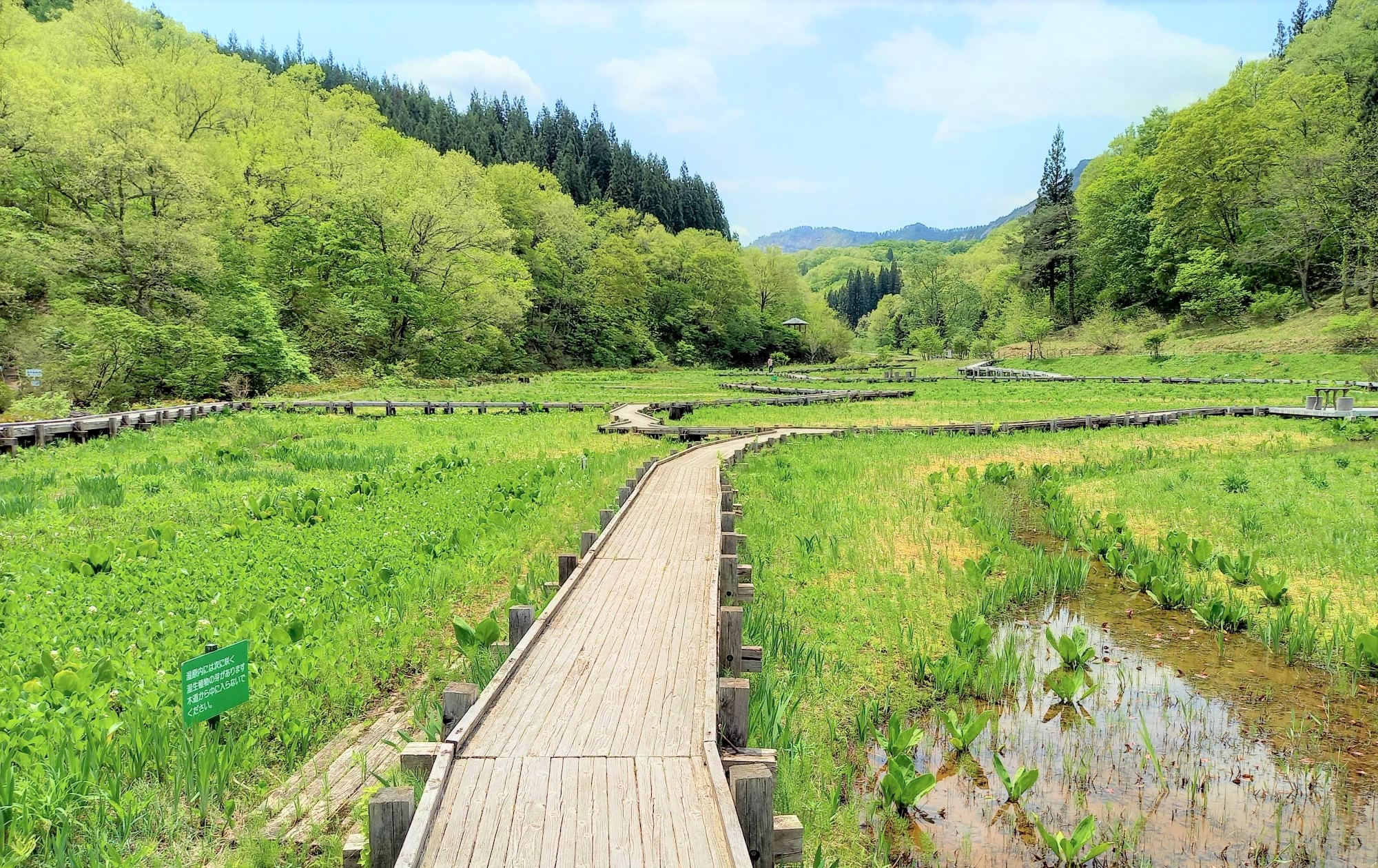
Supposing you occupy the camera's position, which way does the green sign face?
facing the viewer and to the right of the viewer
